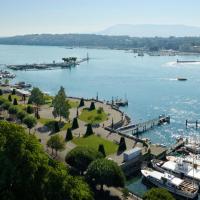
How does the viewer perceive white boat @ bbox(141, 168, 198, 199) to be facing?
facing away from the viewer and to the left of the viewer

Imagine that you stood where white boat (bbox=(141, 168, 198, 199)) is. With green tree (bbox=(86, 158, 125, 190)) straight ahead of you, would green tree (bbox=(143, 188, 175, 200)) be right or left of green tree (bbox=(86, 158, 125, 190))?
left

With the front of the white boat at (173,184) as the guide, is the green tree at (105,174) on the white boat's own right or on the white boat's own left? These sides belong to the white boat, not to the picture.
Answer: on the white boat's own left

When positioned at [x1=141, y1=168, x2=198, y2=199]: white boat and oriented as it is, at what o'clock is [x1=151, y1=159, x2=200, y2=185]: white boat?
[x1=151, y1=159, x2=200, y2=185]: white boat is roughly at 2 o'clock from [x1=141, y1=168, x2=198, y2=199]: white boat.

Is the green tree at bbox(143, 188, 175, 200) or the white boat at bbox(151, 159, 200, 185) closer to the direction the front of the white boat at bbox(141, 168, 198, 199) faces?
the white boat

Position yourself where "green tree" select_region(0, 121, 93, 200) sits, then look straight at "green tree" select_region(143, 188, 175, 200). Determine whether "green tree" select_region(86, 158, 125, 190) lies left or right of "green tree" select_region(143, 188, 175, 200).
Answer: left

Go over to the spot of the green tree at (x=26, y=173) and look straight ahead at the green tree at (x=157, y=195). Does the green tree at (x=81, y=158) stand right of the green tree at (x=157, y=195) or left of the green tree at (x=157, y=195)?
left

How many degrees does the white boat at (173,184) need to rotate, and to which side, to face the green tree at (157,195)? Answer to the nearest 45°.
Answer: approximately 135° to its left

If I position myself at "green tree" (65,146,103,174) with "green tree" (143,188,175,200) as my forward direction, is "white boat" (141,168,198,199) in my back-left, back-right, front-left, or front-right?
front-left
